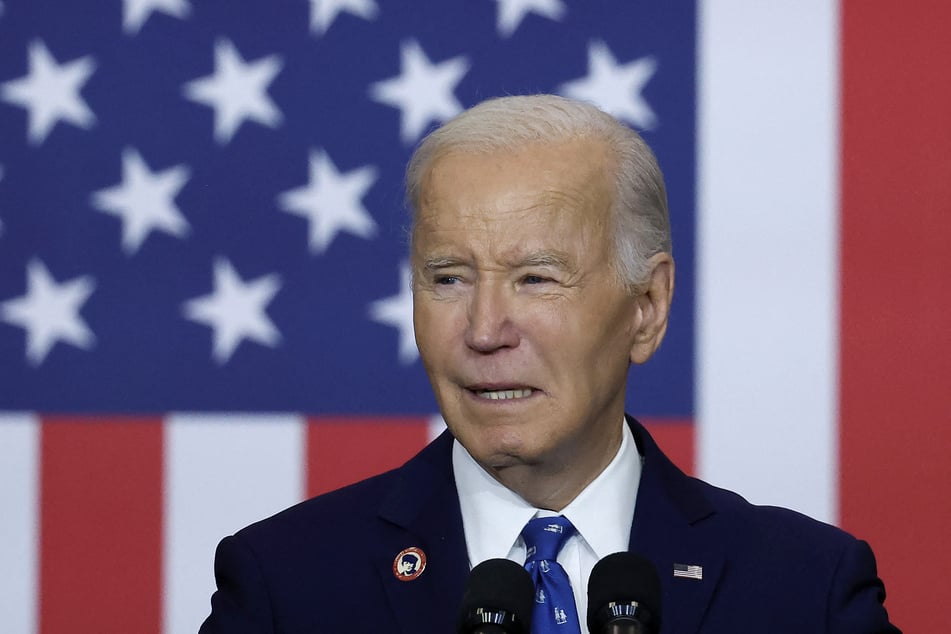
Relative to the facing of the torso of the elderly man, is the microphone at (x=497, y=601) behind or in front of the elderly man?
in front

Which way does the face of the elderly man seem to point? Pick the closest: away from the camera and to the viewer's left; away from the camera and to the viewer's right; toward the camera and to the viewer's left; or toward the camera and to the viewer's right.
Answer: toward the camera and to the viewer's left

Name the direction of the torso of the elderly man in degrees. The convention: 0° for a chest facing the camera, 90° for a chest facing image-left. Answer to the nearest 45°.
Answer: approximately 0°

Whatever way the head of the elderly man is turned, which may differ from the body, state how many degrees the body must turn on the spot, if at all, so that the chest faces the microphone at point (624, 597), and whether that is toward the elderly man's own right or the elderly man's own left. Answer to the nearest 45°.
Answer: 0° — they already face it
